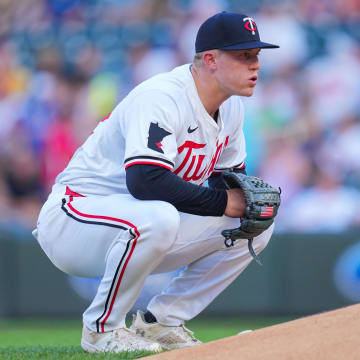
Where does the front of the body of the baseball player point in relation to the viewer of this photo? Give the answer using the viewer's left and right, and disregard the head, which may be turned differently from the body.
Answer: facing the viewer and to the right of the viewer
